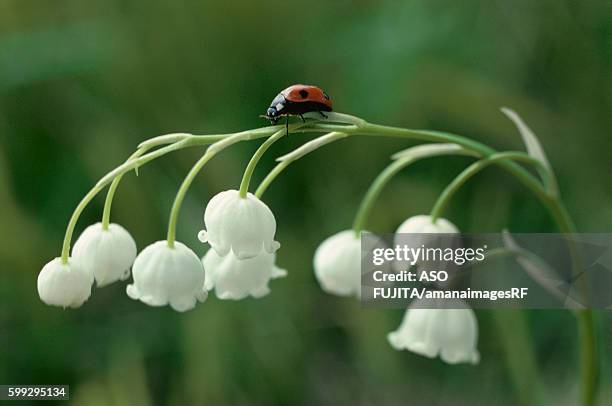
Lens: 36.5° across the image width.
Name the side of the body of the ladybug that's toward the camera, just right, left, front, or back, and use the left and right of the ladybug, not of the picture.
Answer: left
